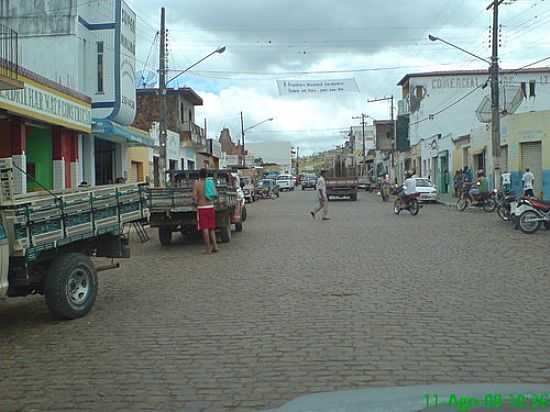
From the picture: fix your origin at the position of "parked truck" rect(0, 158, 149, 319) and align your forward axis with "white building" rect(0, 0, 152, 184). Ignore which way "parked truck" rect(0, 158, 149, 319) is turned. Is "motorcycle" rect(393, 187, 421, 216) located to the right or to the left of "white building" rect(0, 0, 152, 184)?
right

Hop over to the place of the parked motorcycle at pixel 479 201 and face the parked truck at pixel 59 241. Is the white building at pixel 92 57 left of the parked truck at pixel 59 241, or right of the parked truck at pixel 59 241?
right

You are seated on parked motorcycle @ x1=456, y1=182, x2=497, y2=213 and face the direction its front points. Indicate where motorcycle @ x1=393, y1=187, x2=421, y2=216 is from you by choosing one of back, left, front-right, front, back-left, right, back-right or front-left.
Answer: front-left

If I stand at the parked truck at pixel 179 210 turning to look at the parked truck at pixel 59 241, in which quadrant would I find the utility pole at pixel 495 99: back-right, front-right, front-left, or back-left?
back-left

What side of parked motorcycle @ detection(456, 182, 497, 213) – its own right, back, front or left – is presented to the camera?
left

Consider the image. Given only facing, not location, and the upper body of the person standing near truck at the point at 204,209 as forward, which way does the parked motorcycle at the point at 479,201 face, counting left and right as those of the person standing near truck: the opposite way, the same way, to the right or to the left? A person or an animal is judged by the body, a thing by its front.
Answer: to the left

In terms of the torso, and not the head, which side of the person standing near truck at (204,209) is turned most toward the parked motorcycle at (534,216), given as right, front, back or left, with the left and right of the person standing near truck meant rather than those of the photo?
right

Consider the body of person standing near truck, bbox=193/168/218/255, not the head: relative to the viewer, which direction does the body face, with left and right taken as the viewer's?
facing away from the viewer
